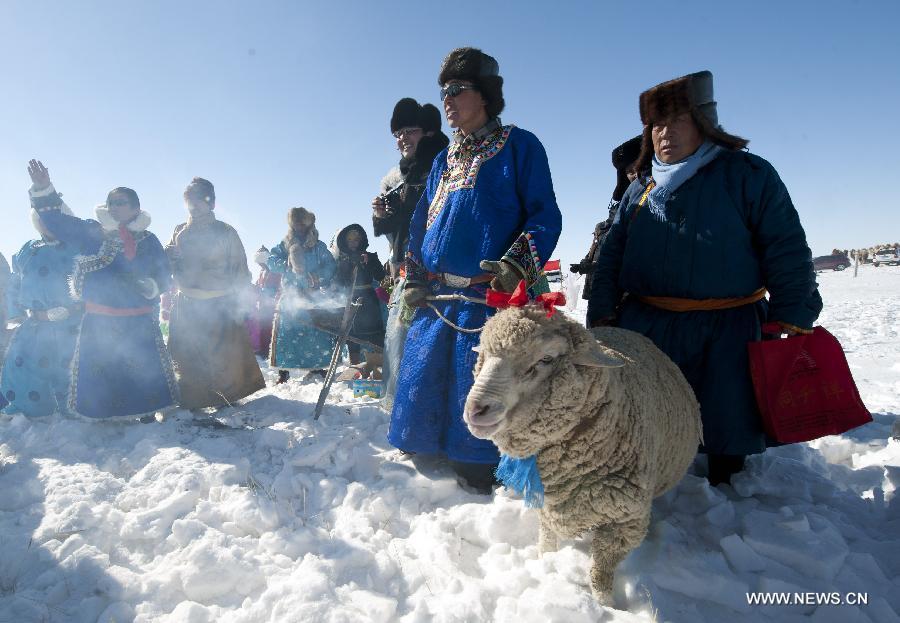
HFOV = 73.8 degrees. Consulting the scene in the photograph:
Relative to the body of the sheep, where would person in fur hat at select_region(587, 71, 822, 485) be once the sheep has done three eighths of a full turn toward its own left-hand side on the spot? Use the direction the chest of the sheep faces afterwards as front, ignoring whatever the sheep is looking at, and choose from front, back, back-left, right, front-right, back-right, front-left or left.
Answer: front-left

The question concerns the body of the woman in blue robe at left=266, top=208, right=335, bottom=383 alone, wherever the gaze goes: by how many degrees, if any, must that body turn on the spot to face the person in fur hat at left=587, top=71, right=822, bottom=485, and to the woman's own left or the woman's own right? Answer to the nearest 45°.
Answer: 0° — they already face them

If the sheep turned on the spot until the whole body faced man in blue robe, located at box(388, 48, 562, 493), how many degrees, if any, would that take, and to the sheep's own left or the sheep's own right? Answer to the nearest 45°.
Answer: approximately 90° to the sheep's own right

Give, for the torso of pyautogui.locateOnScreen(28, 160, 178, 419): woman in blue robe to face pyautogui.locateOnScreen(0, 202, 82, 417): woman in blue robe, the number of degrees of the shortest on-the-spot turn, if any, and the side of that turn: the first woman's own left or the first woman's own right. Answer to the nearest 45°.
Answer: approximately 135° to the first woman's own right

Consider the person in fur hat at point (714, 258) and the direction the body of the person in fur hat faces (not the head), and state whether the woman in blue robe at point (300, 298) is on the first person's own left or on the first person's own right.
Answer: on the first person's own right

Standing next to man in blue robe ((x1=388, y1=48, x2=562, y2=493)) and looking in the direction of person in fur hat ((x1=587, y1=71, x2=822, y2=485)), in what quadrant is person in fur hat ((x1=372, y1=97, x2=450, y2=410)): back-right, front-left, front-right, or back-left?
back-left

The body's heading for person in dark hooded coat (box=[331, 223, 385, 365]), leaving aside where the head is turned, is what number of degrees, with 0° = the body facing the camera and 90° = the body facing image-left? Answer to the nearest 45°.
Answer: approximately 0°
